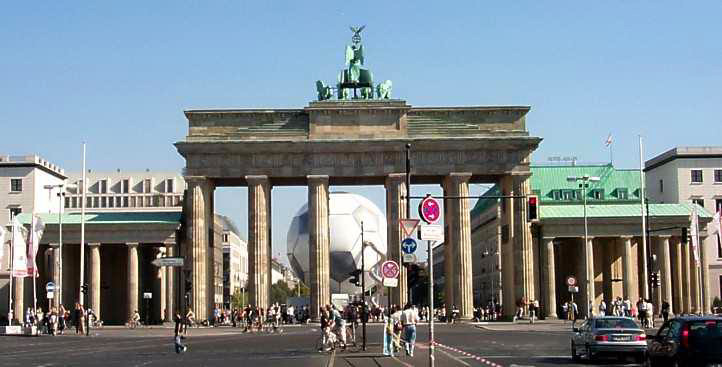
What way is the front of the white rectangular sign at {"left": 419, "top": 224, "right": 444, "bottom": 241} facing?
toward the camera

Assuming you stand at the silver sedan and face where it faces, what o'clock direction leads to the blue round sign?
The blue round sign is roughly at 10 o'clock from the silver sedan.

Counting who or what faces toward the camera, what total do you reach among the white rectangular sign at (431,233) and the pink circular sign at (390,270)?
2

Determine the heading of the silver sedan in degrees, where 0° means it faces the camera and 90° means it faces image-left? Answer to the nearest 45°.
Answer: approximately 135°

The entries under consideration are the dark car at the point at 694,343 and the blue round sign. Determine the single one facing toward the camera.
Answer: the blue round sign

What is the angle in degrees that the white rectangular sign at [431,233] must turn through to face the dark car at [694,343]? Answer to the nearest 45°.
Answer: approximately 45° to its left

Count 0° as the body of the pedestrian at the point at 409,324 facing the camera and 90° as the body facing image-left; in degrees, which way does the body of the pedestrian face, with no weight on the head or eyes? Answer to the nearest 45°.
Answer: approximately 180°

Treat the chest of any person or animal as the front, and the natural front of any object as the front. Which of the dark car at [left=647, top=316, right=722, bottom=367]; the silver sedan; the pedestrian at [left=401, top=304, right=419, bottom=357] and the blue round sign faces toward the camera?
the blue round sign

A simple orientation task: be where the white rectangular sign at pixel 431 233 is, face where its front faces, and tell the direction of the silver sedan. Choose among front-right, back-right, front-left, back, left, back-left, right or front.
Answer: back-left
